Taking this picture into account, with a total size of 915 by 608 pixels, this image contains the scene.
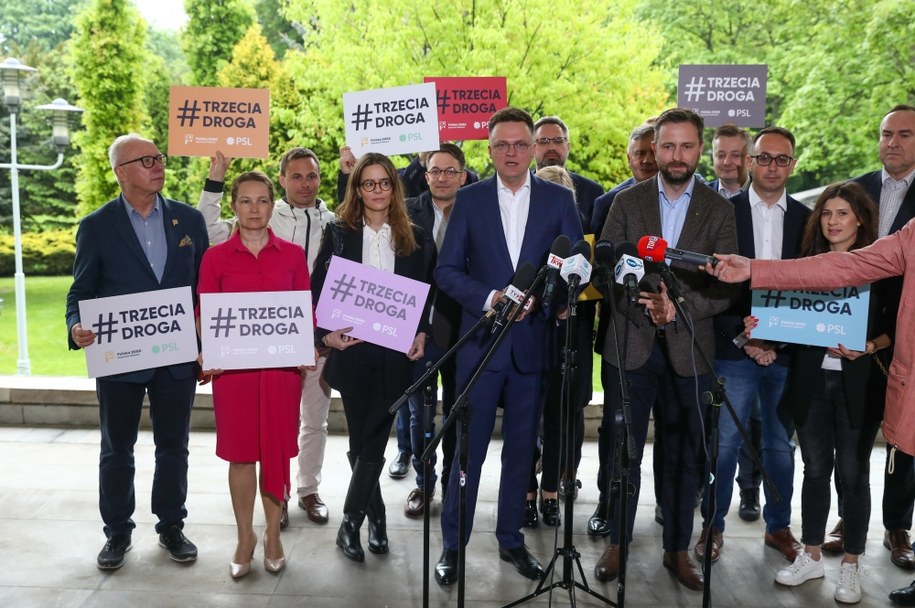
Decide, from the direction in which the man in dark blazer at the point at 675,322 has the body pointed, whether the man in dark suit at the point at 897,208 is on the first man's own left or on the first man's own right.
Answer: on the first man's own left

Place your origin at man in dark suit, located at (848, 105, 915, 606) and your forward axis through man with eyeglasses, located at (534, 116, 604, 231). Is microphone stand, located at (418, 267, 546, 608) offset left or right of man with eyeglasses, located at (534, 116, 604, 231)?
left

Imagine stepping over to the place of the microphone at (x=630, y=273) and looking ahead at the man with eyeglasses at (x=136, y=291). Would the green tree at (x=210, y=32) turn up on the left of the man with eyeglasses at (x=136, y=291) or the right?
right

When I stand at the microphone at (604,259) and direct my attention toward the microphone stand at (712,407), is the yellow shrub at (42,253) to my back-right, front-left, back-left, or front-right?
back-left

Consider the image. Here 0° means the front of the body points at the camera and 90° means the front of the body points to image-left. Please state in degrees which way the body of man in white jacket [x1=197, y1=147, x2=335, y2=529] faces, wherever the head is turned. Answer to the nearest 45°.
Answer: approximately 0°

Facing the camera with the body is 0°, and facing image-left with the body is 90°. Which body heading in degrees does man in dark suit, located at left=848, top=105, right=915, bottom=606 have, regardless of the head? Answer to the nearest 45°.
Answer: approximately 45°

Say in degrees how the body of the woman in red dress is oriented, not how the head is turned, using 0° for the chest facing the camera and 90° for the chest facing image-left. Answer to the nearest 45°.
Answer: approximately 0°

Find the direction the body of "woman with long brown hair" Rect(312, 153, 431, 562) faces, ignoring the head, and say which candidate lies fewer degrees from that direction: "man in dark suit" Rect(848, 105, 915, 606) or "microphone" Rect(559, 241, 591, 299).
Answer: the microphone

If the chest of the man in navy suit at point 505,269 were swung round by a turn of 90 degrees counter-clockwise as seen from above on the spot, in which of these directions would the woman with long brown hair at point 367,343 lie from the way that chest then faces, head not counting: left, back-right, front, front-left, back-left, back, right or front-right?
back
